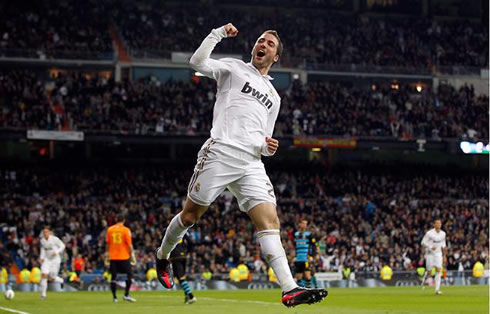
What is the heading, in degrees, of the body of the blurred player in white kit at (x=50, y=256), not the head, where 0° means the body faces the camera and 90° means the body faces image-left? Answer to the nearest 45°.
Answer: approximately 45°

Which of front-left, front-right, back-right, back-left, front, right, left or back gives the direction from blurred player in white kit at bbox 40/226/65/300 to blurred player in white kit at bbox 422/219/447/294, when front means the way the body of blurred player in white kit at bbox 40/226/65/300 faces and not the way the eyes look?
back-left

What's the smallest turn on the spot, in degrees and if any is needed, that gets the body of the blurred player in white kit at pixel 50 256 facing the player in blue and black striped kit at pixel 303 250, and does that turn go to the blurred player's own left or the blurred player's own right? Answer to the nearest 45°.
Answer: approximately 135° to the blurred player's own left

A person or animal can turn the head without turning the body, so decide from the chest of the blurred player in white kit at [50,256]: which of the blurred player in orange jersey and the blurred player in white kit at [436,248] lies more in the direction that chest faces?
the blurred player in orange jersey

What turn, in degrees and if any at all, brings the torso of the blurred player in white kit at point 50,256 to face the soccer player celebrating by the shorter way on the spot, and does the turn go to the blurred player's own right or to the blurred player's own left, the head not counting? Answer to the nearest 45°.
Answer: approximately 45° to the blurred player's own left

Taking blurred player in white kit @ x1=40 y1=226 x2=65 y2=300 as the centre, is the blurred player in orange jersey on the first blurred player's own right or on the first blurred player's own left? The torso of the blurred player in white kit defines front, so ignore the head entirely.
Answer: on the first blurred player's own left
